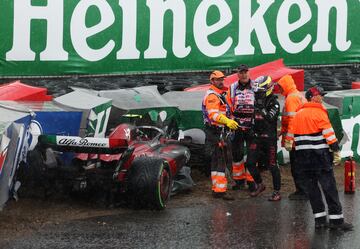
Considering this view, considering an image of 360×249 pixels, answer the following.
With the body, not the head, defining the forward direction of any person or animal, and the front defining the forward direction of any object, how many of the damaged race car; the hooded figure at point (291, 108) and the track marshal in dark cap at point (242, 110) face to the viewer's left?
1

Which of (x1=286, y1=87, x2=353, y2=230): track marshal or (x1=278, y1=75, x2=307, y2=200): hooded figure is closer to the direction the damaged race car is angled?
the hooded figure

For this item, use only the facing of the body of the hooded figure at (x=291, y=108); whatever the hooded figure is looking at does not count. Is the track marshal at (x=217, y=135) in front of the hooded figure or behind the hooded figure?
in front

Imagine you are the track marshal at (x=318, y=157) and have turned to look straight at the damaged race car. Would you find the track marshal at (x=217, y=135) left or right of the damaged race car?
right

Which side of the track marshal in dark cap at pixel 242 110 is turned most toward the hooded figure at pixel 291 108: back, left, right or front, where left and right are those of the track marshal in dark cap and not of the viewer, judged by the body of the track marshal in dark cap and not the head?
left
